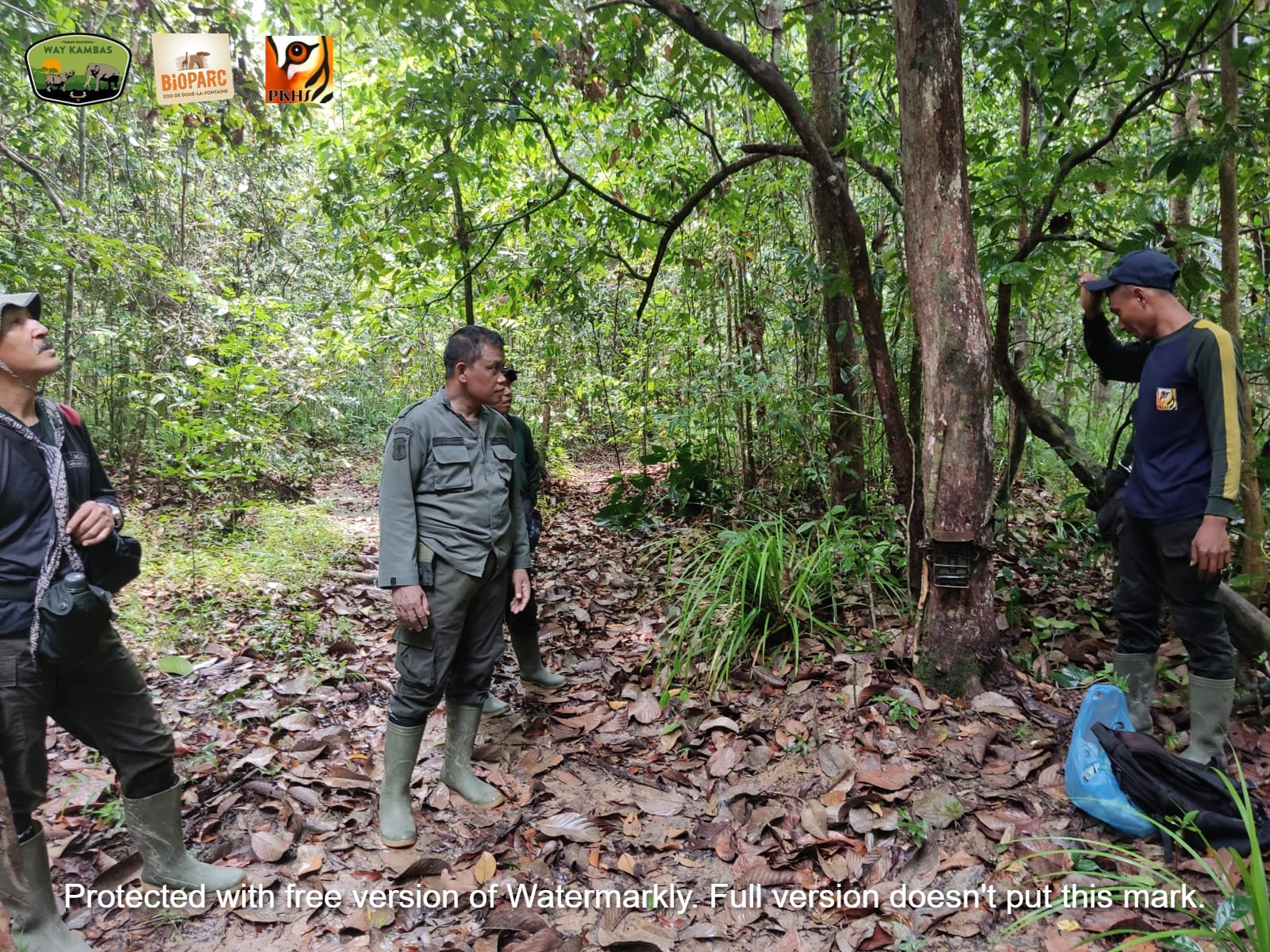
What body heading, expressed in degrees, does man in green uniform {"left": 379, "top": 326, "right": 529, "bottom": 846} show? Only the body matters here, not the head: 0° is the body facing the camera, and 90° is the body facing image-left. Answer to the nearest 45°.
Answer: approximately 315°

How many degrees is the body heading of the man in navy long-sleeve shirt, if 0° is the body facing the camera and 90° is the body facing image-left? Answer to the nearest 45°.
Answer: approximately 45°

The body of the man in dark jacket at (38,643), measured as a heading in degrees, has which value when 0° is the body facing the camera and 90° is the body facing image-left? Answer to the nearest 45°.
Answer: approximately 315°

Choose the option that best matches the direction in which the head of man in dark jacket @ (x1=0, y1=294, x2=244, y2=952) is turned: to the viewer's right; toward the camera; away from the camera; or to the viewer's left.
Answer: to the viewer's right

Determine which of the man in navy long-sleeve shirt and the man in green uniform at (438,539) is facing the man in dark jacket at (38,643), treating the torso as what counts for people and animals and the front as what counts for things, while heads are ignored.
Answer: the man in navy long-sleeve shirt

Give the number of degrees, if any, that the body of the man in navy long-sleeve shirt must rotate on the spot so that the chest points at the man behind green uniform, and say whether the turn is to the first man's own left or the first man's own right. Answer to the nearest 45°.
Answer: approximately 45° to the first man's own right
